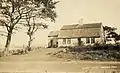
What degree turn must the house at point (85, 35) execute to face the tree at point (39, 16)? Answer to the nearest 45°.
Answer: approximately 90° to its right

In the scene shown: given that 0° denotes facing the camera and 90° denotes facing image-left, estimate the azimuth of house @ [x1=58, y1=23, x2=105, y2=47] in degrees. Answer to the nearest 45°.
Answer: approximately 0°

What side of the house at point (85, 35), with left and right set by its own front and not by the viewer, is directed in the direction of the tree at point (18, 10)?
right
